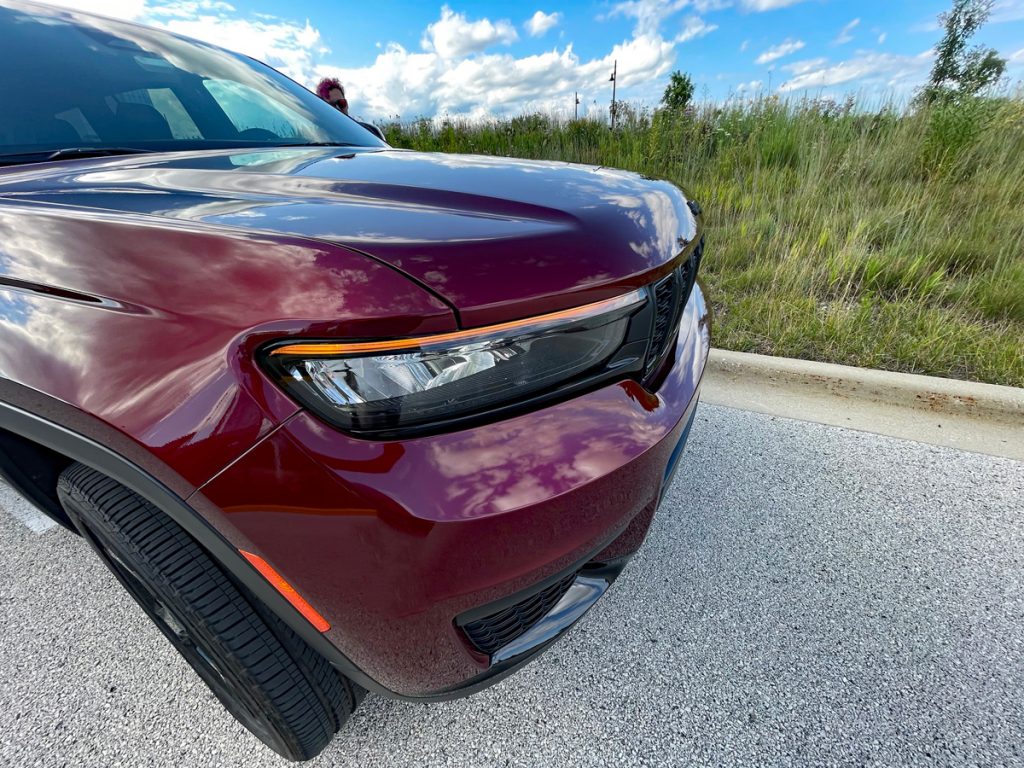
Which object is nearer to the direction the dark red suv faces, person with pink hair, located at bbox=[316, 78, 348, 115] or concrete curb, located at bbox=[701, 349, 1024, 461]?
the concrete curb

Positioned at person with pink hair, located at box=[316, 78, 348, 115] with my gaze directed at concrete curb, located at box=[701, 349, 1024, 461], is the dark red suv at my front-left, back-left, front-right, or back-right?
front-right

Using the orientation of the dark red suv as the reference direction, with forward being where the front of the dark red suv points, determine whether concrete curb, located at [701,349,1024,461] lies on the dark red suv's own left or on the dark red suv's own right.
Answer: on the dark red suv's own left

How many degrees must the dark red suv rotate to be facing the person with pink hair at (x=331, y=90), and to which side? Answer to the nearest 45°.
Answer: approximately 135° to its left

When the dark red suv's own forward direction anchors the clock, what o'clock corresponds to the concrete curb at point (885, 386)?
The concrete curb is roughly at 10 o'clock from the dark red suv.
